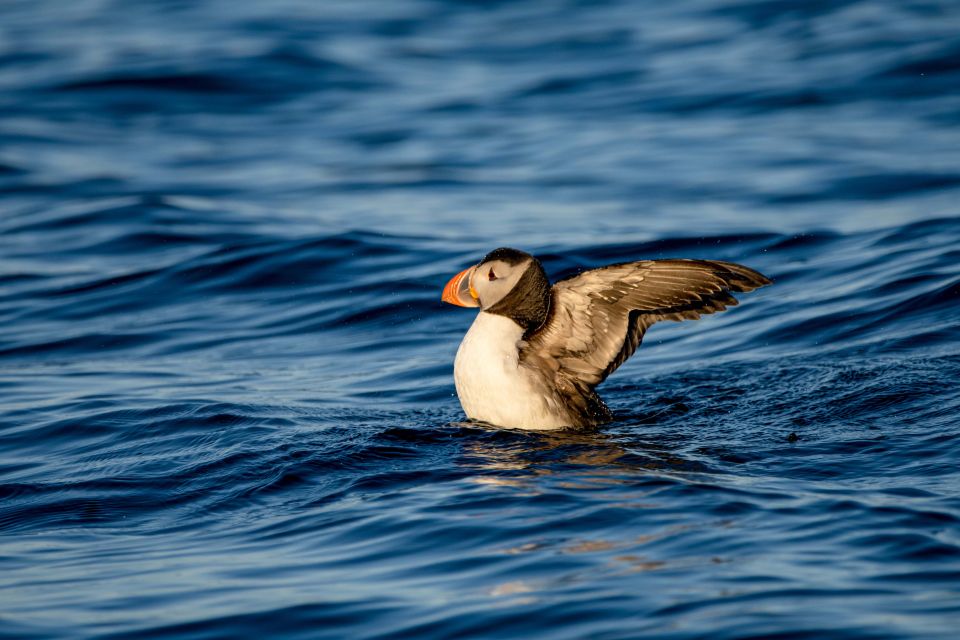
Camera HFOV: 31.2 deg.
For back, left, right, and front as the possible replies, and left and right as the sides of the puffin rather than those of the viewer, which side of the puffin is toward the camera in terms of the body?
left
